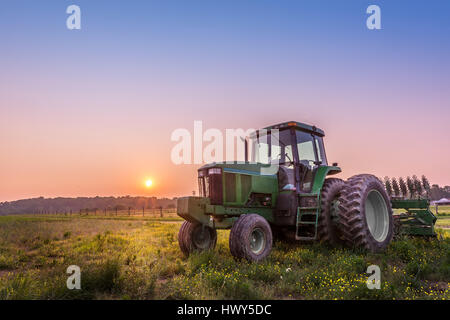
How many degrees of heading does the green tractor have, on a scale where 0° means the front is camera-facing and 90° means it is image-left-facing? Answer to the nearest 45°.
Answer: approximately 45°
